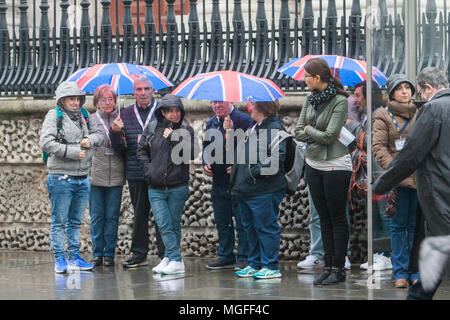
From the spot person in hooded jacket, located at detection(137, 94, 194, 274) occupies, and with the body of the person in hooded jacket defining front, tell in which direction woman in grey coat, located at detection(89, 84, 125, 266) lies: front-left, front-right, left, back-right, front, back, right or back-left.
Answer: back-right

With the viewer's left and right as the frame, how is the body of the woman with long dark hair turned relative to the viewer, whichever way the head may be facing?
facing the viewer and to the left of the viewer

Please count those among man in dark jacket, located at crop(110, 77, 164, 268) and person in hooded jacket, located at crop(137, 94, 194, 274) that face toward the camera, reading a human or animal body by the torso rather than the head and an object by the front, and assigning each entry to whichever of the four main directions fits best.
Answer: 2

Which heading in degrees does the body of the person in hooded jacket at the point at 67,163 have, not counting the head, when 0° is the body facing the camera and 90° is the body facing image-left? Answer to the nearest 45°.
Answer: approximately 315°

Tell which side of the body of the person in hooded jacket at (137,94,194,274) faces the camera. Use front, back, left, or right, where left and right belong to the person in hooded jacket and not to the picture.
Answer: front

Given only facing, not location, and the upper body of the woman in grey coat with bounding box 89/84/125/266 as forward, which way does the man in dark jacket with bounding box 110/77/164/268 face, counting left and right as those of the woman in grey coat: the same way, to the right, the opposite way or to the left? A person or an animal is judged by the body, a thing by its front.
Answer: the same way

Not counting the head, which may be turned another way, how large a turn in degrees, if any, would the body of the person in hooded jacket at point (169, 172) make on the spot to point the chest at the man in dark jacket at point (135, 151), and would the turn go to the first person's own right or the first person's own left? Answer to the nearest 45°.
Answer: approximately 135° to the first person's own right

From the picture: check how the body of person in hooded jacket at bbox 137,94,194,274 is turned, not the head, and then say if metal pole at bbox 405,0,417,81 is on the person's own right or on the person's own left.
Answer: on the person's own left

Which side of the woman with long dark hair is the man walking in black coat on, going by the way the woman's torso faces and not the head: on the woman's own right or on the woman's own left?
on the woman's own left

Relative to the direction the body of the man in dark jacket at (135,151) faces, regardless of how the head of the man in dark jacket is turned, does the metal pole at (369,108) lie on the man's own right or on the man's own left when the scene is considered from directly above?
on the man's own left

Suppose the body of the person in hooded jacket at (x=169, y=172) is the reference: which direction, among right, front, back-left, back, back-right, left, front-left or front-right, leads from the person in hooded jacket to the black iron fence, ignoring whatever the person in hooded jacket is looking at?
back

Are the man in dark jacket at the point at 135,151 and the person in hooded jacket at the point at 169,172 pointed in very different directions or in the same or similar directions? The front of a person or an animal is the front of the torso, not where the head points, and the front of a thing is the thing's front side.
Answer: same or similar directions

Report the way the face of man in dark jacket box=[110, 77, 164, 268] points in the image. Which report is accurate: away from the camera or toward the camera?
toward the camera

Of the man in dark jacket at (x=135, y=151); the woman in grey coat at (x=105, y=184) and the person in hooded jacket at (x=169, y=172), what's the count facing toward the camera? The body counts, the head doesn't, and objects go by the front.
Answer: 3

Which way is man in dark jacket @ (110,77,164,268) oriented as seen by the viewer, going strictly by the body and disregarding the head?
toward the camera

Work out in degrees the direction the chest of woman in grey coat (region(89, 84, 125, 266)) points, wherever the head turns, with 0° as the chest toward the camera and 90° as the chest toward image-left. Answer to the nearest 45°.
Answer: approximately 0°
